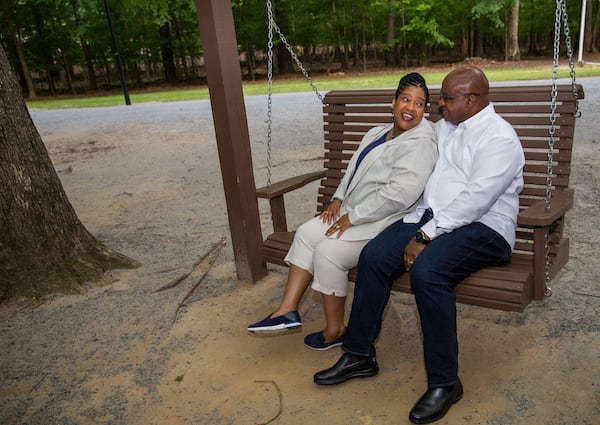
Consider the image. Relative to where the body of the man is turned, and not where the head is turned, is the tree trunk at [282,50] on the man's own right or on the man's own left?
on the man's own right

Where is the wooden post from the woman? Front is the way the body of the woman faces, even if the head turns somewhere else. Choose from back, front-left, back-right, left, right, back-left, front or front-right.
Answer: right

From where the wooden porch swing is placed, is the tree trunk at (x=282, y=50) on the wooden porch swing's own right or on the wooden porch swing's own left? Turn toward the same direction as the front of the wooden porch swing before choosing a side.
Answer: on the wooden porch swing's own right

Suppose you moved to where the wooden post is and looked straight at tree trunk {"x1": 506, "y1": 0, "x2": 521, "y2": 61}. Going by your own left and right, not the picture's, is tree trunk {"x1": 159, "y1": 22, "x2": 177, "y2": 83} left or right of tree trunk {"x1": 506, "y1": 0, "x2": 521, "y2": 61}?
left

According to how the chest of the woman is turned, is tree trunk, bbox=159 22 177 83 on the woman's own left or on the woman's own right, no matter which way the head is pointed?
on the woman's own right

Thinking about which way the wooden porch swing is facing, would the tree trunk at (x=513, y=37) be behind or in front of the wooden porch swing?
behind

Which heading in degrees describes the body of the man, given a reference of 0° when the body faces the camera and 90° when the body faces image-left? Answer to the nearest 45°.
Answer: approximately 45°

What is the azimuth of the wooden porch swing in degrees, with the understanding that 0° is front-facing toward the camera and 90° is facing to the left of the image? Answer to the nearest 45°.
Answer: approximately 45°

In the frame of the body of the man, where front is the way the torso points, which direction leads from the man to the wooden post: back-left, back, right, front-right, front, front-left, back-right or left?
right

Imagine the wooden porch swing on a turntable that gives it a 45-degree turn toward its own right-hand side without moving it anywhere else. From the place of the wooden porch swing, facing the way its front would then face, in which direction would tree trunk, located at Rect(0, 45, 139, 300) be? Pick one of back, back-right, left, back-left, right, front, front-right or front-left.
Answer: front

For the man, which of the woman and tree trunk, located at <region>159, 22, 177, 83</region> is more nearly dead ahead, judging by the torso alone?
the woman

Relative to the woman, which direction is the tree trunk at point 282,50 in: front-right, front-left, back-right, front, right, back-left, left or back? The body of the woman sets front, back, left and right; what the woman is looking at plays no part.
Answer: back-right

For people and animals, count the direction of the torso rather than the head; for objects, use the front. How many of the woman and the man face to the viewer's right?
0

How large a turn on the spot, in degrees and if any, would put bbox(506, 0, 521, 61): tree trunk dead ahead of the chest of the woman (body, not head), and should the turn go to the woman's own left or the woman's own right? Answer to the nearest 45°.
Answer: approximately 135° to the woman's own right

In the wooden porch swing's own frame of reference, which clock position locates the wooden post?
The wooden post is roughly at 2 o'clock from the wooden porch swing.
